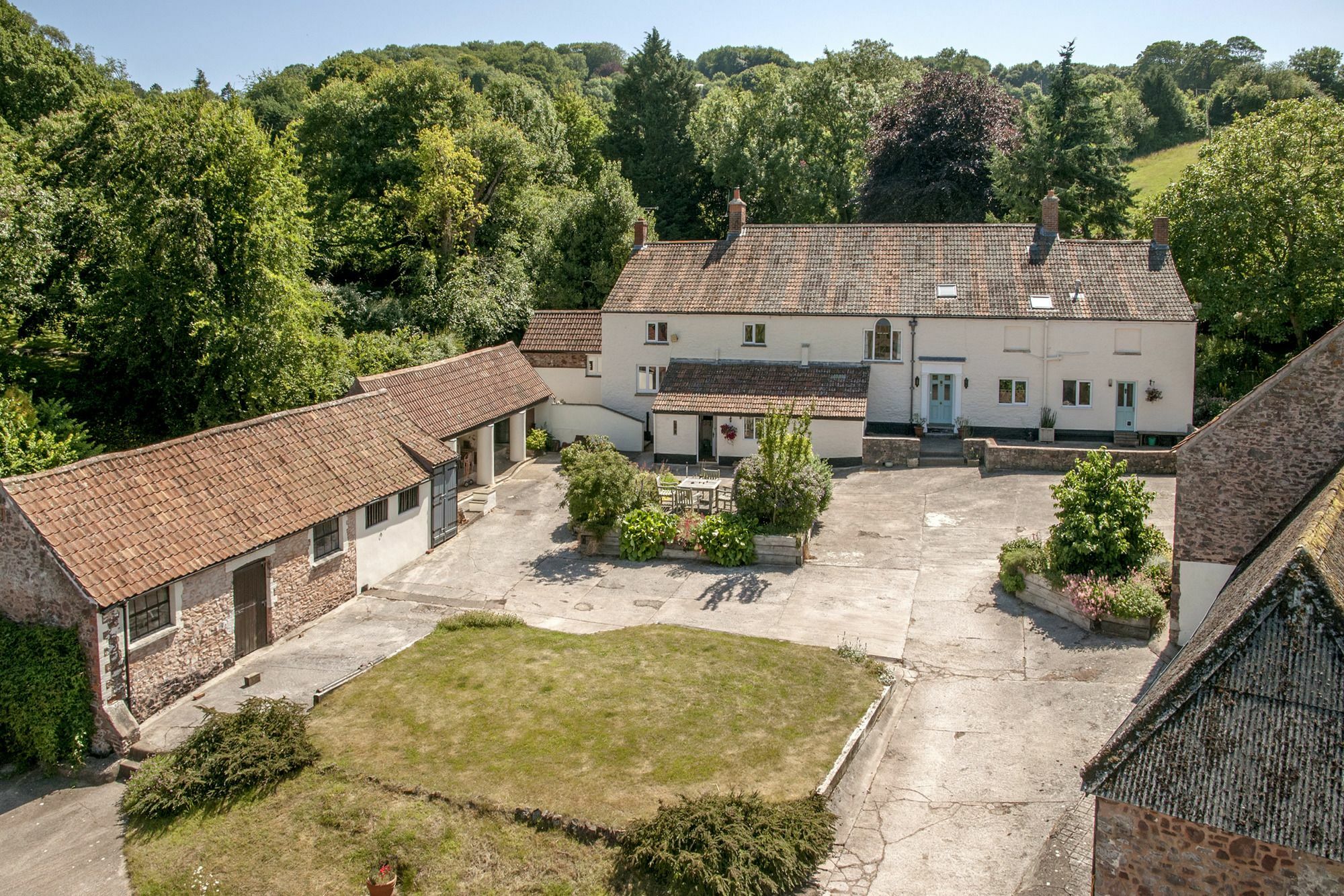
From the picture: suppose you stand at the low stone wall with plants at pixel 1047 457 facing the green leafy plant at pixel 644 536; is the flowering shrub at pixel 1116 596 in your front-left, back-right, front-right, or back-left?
front-left

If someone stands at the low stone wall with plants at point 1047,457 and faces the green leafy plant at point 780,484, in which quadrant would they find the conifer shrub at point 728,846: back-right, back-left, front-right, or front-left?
front-left

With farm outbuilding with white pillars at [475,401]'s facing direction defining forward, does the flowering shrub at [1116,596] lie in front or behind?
in front

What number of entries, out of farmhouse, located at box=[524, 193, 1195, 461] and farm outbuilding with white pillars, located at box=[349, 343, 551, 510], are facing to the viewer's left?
0

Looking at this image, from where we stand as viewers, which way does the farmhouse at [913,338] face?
facing the viewer

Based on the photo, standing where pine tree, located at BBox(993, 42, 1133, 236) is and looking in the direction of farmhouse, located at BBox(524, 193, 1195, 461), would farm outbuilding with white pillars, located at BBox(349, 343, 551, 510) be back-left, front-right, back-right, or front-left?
front-right

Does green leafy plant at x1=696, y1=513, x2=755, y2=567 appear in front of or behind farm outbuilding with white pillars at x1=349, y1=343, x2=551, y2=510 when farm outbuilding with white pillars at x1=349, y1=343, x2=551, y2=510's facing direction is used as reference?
in front

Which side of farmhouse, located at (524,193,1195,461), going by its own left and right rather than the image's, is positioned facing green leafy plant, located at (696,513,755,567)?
front

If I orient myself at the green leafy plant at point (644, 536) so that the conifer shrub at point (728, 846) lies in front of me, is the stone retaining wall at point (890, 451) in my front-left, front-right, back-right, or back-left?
back-left

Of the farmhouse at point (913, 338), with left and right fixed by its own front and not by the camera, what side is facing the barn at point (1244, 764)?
front

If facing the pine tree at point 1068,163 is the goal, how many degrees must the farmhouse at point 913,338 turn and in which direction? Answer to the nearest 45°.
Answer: approximately 135° to its left
